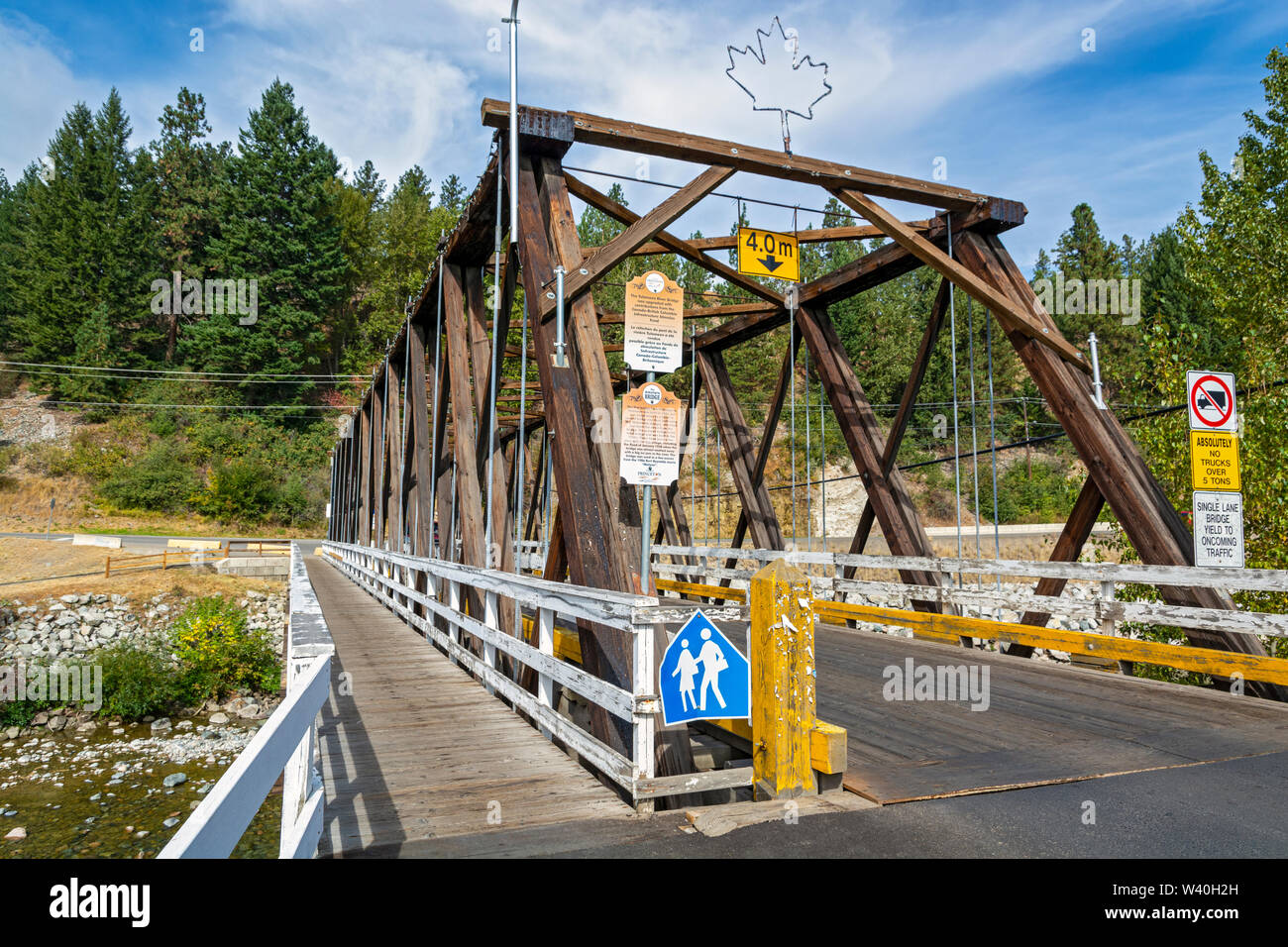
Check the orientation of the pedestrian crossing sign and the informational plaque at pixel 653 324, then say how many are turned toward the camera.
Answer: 2

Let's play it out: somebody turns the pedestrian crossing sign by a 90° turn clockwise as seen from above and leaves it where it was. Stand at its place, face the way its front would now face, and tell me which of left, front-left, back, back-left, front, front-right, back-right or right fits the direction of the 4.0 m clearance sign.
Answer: right

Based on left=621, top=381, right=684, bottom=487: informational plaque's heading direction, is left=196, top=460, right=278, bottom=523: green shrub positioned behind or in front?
behind

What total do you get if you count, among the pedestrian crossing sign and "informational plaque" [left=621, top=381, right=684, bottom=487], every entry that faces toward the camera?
2

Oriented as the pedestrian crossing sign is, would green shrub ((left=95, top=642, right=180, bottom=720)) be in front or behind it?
behind

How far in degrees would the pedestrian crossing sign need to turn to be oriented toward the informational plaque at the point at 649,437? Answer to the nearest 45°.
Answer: approximately 180°

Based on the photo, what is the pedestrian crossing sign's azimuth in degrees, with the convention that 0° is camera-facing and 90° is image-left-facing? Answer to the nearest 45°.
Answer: approximately 0°
